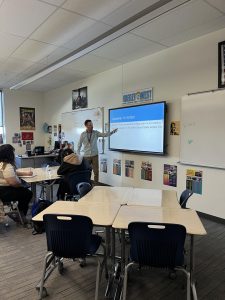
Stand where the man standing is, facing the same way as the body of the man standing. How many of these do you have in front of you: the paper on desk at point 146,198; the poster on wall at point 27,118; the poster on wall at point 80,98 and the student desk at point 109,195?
2

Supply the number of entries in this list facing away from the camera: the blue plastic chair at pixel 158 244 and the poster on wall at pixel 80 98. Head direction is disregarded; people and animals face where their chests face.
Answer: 1

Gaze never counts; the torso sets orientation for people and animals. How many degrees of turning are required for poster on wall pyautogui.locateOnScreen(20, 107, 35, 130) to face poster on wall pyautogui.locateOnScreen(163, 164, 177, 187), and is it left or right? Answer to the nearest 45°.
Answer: approximately 45° to its left

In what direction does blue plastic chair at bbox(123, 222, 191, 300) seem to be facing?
away from the camera

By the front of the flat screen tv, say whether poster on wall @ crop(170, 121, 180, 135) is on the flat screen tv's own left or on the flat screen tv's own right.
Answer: on the flat screen tv's own left

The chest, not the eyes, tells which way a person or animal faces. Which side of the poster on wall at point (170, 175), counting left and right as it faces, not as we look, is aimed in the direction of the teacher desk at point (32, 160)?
right

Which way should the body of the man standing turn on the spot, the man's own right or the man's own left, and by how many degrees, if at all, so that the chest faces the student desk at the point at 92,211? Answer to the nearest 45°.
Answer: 0° — they already face it

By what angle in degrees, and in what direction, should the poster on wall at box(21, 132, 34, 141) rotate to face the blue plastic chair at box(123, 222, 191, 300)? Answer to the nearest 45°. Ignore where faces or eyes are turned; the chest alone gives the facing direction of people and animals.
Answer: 0° — it already faces it

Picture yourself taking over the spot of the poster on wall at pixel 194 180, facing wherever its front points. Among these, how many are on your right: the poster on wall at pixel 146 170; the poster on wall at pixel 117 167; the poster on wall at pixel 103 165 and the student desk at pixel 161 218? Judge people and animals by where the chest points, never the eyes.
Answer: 3

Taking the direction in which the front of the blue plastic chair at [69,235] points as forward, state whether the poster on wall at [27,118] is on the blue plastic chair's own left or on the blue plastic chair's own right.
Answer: on the blue plastic chair's own left
